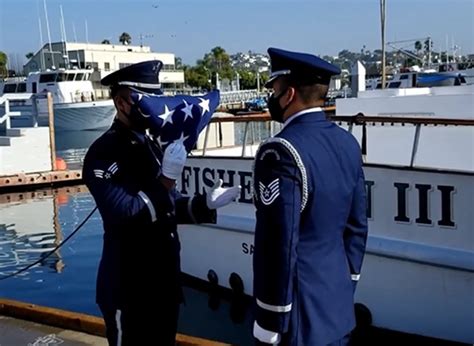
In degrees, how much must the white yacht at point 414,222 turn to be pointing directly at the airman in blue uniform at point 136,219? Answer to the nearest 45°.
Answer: approximately 180°

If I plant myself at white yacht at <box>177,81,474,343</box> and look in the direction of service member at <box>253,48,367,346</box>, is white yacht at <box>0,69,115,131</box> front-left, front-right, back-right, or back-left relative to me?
back-right

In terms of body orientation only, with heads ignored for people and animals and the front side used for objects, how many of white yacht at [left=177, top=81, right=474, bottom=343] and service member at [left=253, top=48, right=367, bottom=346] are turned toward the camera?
0

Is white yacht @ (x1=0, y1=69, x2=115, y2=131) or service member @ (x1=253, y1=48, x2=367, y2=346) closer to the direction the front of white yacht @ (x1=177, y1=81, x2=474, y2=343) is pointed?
the white yacht

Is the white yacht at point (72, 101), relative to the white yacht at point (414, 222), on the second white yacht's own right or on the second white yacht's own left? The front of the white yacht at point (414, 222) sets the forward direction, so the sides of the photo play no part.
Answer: on the second white yacht's own left

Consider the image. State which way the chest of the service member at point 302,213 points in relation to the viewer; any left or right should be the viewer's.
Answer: facing away from the viewer and to the left of the viewer

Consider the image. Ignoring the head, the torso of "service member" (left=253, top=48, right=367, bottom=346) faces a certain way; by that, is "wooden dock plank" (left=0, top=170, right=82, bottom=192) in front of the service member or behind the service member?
in front

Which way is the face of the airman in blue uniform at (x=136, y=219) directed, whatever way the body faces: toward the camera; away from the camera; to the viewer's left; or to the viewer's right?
to the viewer's right
